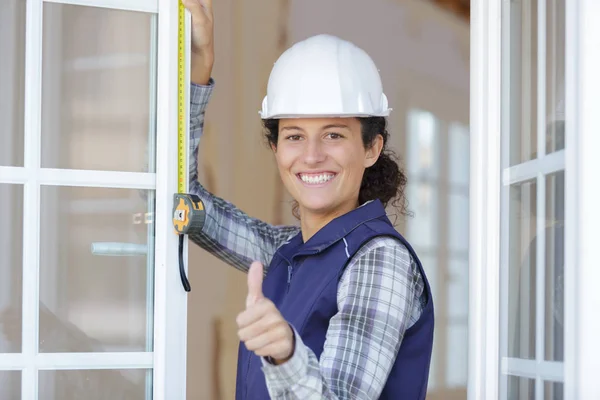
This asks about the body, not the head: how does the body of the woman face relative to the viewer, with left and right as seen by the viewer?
facing the viewer and to the left of the viewer
